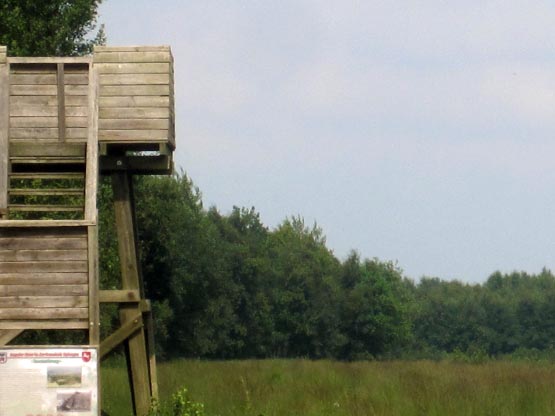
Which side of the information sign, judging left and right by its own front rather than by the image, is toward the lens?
front
